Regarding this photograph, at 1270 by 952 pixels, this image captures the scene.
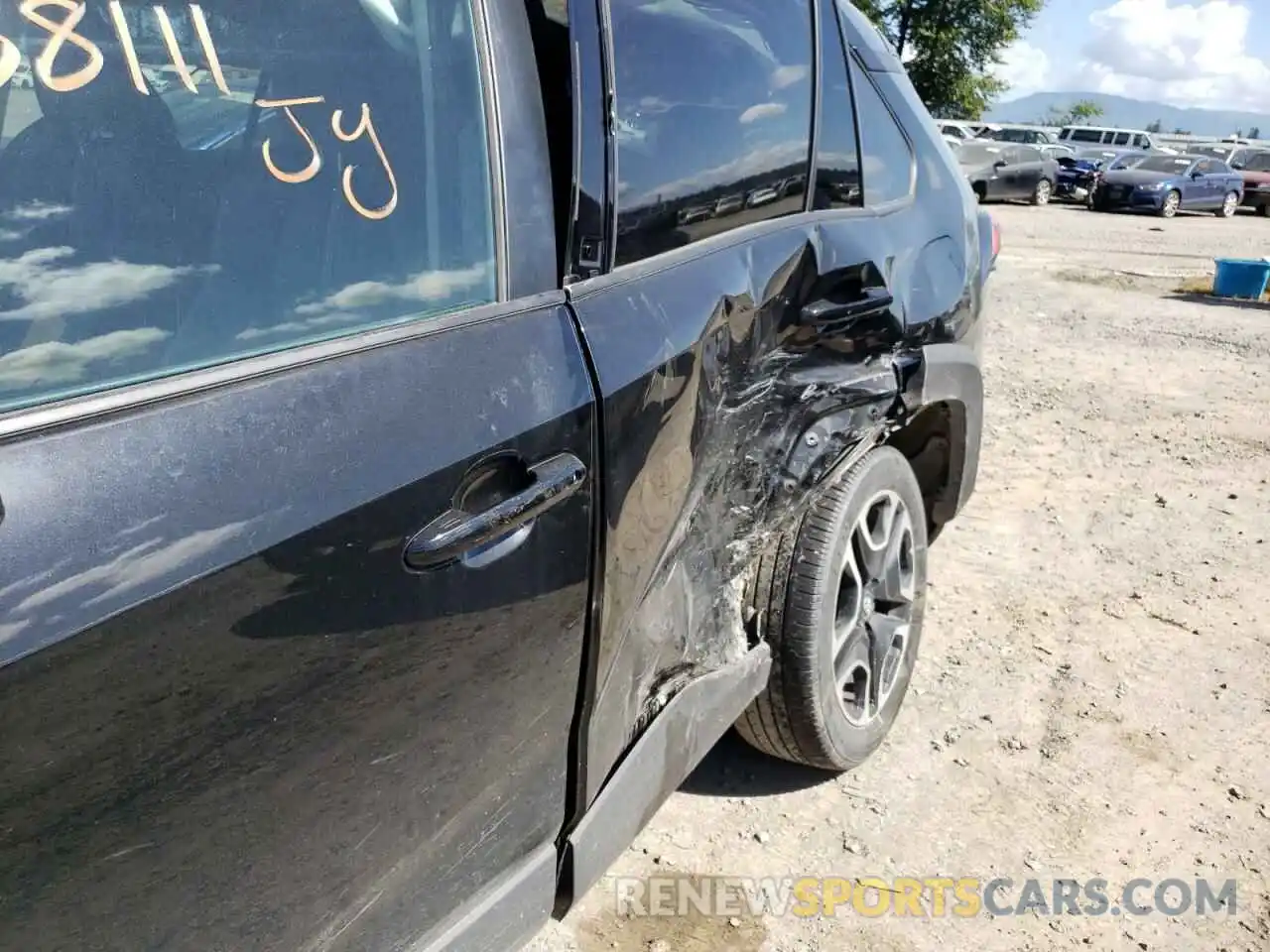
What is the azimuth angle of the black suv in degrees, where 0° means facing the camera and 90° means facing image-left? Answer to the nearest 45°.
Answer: approximately 45°

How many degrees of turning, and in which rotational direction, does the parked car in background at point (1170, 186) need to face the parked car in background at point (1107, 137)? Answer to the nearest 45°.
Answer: approximately 135° to its right

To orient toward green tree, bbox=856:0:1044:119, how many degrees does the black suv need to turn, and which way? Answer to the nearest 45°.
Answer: approximately 180°

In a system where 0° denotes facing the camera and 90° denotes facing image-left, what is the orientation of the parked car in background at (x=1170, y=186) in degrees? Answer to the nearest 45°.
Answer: approximately 45°

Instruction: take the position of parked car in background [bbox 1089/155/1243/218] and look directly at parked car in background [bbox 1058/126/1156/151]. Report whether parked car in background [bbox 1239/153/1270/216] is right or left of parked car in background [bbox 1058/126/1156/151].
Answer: right

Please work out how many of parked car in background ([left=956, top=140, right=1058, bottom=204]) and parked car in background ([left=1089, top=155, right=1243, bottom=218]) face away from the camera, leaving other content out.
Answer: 0

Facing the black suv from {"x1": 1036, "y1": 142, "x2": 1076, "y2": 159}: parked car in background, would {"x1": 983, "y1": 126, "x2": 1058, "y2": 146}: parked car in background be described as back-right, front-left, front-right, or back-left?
back-right

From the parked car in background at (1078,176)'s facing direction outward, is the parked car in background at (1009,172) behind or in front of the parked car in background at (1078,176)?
in front

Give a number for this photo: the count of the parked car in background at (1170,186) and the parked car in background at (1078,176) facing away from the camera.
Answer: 0

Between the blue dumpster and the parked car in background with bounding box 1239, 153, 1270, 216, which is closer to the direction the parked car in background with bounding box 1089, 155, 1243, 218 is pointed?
the blue dumpster

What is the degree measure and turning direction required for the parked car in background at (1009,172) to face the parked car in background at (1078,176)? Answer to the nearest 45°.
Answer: approximately 180°
